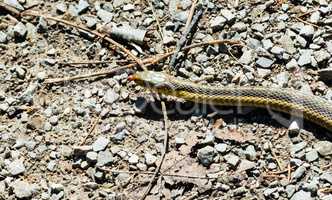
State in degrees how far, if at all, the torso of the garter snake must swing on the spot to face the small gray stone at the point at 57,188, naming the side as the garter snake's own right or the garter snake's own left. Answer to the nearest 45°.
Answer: approximately 45° to the garter snake's own left

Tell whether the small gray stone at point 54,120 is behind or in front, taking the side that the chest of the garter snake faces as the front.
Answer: in front

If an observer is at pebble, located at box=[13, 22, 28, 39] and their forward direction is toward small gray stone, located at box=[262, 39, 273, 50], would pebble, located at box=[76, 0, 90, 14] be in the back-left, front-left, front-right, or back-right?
front-left

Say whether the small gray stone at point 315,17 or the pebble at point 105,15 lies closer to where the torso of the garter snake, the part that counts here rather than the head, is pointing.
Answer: the pebble

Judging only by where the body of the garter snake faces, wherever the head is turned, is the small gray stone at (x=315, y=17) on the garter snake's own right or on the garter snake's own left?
on the garter snake's own right

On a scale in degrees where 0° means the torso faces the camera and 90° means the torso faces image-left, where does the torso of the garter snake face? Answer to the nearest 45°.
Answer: approximately 90°

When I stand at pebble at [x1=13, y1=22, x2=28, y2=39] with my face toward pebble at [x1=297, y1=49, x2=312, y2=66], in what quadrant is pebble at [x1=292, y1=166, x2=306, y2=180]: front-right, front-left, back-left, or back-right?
front-right

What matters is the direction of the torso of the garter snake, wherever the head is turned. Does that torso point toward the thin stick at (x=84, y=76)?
yes

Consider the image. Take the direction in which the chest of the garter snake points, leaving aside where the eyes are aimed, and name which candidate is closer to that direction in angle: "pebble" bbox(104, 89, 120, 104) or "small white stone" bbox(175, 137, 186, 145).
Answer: the pebble

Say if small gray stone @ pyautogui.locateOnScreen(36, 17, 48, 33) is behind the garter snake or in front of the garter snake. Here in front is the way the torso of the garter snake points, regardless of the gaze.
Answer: in front

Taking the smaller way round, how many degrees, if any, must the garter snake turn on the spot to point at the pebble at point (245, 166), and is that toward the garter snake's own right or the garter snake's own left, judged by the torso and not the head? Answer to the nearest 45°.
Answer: approximately 90° to the garter snake's own left

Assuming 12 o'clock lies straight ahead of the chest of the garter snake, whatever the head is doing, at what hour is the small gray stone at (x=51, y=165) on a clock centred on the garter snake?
The small gray stone is roughly at 11 o'clock from the garter snake.

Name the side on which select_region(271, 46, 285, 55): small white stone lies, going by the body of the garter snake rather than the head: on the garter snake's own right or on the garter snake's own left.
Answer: on the garter snake's own right

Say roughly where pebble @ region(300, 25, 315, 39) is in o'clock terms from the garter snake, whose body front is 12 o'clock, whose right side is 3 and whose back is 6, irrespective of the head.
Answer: The pebble is roughly at 4 o'clock from the garter snake.

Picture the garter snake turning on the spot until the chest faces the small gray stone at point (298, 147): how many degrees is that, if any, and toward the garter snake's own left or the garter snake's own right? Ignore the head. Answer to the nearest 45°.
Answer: approximately 135° to the garter snake's own left
